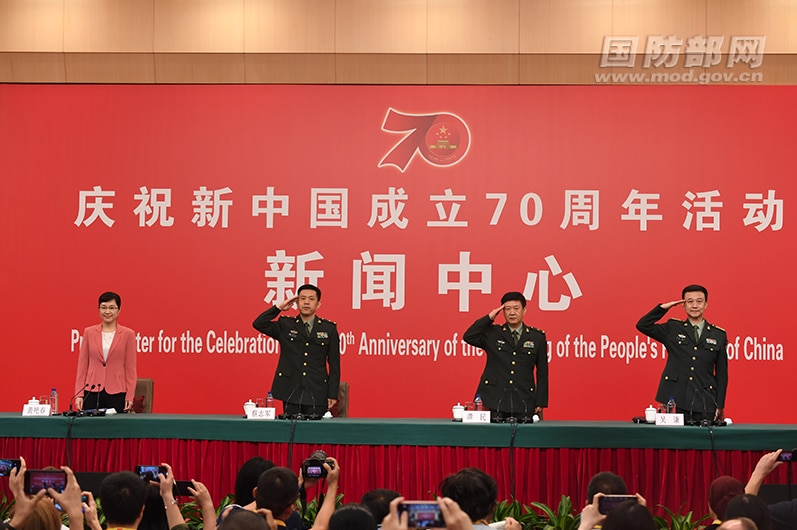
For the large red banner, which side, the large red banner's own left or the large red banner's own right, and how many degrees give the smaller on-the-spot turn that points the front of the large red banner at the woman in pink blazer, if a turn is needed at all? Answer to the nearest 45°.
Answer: approximately 45° to the large red banner's own right

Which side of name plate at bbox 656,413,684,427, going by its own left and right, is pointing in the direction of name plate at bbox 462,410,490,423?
right

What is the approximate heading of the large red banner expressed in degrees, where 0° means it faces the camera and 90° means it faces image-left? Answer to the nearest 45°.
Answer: approximately 0°

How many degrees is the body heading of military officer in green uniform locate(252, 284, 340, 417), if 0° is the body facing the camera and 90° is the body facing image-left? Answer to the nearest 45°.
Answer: approximately 0°

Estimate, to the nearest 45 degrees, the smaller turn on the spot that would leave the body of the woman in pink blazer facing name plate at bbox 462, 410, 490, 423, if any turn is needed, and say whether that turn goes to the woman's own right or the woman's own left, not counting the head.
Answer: approximately 45° to the woman's own left
